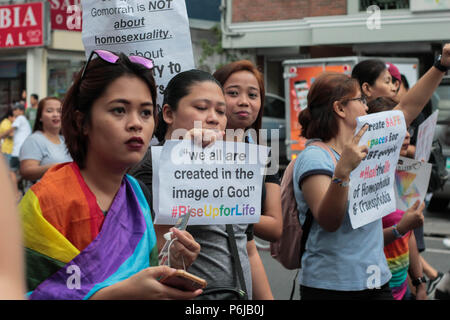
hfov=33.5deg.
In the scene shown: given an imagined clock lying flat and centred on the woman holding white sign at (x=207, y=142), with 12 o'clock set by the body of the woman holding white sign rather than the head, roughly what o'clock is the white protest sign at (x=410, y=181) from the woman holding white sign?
The white protest sign is roughly at 9 o'clock from the woman holding white sign.

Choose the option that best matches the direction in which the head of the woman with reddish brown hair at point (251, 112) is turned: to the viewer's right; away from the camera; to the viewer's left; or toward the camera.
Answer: toward the camera

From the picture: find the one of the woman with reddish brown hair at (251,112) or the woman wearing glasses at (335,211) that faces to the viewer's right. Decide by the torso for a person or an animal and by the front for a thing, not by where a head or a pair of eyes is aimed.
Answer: the woman wearing glasses

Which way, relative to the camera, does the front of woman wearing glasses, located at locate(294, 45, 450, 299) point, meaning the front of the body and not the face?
to the viewer's right

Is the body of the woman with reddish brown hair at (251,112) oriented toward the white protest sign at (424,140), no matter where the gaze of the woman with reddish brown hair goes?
no

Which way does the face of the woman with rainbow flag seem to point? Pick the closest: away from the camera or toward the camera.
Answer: toward the camera

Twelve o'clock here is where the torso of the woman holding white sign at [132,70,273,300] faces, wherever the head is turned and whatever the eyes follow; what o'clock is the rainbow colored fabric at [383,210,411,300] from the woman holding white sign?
The rainbow colored fabric is roughly at 9 o'clock from the woman holding white sign.

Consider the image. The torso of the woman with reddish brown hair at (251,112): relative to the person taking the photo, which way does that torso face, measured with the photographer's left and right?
facing the viewer

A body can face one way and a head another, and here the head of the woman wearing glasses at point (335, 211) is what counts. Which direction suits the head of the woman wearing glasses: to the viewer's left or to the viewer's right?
to the viewer's right

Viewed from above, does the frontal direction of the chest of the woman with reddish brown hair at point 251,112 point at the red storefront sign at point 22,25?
no

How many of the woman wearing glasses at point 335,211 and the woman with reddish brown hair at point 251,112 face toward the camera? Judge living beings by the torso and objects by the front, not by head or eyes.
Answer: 1

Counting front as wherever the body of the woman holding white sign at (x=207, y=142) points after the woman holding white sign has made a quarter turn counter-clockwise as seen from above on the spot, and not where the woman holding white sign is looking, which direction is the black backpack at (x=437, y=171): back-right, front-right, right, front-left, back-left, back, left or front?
front

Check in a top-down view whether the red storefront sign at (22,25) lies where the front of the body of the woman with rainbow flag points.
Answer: no

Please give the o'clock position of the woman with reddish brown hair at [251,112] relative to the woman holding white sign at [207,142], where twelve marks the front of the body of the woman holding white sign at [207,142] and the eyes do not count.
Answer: the woman with reddish brown hair at [251,112] is roughly at 8 o'clock from the woman holding white sign at [207,142].

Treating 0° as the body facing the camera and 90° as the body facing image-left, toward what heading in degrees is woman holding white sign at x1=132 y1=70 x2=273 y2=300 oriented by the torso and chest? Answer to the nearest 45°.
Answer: approximately 315°

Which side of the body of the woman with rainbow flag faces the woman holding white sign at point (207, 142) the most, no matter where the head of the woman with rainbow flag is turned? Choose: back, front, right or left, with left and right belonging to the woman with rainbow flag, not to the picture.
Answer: left
